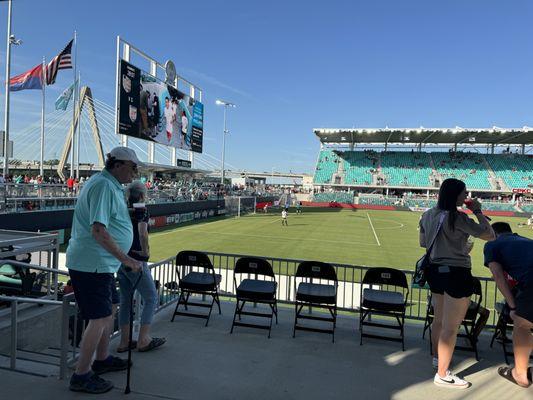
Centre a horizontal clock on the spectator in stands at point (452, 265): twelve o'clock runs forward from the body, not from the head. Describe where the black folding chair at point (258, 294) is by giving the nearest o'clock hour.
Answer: The black folding chair is roughly at 8 o'clock from the spectator in stands.

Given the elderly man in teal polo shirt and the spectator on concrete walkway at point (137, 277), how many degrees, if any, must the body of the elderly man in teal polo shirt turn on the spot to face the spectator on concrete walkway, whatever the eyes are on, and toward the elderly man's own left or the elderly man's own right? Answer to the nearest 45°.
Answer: approximately 90° to the elderly man's own left

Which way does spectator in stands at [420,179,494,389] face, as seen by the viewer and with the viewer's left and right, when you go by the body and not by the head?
facing away from the viewer and to the right of the viewer

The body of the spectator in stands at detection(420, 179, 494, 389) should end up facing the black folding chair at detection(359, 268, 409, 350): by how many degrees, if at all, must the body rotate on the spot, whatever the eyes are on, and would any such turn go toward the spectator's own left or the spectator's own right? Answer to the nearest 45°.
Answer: approximately 90° to the spectator's own left

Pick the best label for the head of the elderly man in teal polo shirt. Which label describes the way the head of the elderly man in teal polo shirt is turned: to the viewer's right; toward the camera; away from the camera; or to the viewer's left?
to the viewer's right

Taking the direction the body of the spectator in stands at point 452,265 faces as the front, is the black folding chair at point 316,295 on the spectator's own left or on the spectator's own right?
on the spectator's own left

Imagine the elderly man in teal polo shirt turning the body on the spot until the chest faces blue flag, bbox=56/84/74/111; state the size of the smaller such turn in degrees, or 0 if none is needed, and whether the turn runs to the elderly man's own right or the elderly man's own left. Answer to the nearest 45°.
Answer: approximately 90° to the elderly man's own left

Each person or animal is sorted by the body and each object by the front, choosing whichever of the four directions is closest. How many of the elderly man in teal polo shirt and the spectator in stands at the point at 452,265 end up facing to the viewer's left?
0

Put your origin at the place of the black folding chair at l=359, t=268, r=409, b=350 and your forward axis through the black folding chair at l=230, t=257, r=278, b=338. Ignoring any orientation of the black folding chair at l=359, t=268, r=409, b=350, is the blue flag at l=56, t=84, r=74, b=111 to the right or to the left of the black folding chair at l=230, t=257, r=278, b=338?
right

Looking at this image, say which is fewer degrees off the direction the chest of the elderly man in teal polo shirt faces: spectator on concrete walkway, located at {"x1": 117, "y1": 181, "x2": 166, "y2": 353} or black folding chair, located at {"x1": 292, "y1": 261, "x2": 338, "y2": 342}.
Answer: the black folding chair

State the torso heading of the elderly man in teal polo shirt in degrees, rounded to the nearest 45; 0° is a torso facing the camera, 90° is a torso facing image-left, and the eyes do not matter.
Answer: approximately 270°
